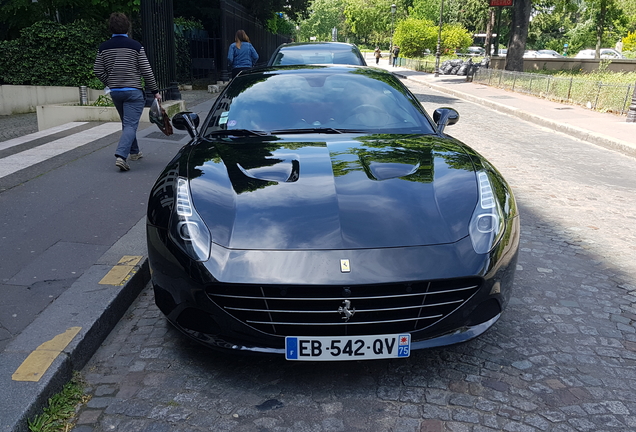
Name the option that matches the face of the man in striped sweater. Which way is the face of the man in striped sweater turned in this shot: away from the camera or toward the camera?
away from the camera

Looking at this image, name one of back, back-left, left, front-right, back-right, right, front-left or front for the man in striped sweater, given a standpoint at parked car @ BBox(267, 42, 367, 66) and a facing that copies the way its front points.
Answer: front-right

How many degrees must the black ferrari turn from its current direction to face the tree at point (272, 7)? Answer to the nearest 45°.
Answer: approximately 180°

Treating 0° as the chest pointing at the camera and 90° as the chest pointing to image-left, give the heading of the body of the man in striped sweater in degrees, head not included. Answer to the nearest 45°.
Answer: approximately 180°
